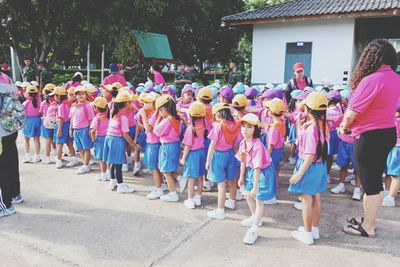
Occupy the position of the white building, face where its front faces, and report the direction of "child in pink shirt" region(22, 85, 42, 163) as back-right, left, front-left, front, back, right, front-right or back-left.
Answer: front-right

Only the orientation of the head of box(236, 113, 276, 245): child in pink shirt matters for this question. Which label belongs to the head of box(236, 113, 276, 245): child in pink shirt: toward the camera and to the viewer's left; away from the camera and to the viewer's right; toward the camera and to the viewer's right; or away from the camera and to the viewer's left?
toward the camera and to the viewer's left

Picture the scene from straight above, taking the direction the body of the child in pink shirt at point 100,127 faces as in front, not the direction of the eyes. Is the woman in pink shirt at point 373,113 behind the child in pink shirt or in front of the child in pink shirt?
behind

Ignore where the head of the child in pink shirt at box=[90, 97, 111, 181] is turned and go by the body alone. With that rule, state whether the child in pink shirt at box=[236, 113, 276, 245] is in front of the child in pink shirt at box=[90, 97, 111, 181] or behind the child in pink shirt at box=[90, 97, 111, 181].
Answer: behind

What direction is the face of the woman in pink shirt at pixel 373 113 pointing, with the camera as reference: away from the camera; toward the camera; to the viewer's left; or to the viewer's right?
away from the camera
